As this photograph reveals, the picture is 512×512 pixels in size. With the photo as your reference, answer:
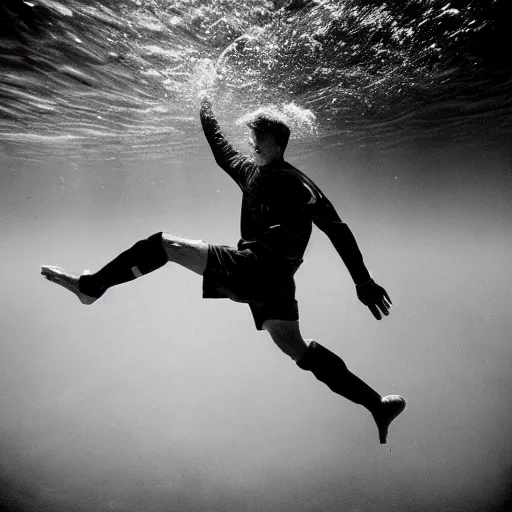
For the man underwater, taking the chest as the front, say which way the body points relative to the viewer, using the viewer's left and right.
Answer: facing the viewer and to the left of the viewer

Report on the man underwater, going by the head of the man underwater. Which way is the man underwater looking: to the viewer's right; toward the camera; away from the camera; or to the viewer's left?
to the viewer's left
